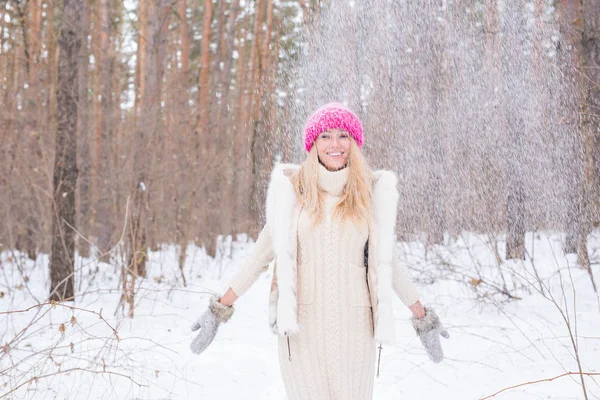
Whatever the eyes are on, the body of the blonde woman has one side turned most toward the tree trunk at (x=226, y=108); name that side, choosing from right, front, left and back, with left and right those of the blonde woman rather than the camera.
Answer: back

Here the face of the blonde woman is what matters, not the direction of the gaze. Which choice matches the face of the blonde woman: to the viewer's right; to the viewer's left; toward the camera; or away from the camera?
toward the camera

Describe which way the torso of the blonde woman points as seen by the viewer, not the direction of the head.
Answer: toward the camera

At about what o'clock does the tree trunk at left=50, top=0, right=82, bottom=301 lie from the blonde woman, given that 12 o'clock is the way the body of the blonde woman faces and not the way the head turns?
The tree trunk is roughly at 5 o'clock from the blonde woman.

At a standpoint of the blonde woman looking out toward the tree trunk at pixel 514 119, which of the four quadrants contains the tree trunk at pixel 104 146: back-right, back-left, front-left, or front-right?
front-left

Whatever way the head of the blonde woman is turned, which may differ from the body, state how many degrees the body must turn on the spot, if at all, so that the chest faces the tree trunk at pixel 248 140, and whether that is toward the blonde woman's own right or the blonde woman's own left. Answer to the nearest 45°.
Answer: approximately 180°

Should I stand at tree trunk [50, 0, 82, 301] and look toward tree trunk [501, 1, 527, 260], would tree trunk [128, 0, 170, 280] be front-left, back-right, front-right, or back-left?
front-left

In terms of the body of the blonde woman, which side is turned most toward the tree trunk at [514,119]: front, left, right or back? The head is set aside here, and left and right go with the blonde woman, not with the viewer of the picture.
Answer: back

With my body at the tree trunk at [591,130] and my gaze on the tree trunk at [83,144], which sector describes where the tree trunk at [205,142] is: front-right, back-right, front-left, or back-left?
front-right

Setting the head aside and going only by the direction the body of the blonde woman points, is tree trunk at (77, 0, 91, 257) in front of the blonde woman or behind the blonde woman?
behind
